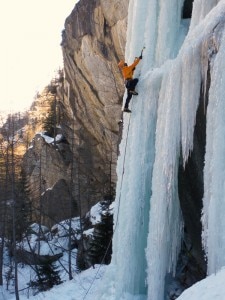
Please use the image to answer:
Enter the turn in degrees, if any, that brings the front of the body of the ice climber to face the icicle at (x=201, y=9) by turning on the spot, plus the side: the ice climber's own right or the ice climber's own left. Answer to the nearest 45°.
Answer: approximately 45° to the ice climber's own right

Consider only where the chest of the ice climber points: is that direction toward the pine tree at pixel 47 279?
no

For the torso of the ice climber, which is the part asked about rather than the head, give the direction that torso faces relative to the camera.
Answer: to the viewer's right

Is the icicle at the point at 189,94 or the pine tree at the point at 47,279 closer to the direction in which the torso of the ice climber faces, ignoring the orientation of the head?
the icicle

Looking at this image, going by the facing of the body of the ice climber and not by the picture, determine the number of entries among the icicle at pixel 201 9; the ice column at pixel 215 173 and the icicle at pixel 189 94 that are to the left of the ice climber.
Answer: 0

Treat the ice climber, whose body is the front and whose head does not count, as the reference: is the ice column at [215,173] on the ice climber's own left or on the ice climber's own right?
on the ice climber's own right
